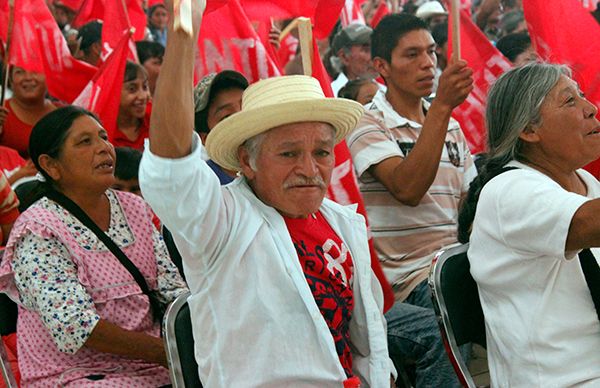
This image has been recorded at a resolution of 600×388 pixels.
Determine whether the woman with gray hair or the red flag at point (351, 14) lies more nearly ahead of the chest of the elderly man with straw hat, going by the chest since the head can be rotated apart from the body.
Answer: the woman with gray hair

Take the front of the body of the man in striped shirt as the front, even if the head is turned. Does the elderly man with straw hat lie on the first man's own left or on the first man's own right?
on the first man's own right

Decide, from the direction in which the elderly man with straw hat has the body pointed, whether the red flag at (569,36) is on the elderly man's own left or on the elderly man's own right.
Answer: on the elderly man's own left

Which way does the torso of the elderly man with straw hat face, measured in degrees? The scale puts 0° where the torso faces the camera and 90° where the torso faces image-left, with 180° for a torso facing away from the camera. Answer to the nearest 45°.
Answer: approximately 315°

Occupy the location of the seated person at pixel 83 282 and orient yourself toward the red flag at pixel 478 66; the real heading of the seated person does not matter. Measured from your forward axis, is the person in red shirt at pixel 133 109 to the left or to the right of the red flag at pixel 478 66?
left

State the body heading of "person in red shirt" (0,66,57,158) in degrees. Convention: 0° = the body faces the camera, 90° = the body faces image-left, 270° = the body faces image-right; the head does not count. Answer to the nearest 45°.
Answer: approximately 0°

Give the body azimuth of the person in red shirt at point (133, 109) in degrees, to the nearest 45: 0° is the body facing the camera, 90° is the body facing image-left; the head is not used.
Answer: approximately 315°
